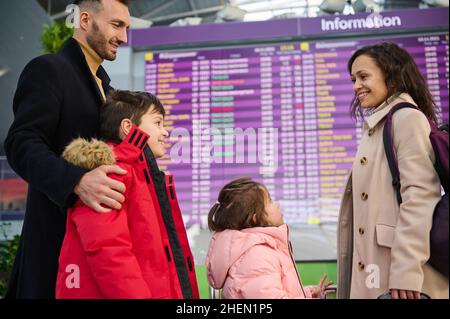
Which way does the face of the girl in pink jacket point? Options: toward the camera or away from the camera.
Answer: away from the camera

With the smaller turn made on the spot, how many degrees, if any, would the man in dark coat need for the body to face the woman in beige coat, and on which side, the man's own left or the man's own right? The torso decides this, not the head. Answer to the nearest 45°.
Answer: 0° — they already face them

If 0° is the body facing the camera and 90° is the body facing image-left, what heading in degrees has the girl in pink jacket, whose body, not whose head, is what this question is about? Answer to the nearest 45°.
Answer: approximately 270°

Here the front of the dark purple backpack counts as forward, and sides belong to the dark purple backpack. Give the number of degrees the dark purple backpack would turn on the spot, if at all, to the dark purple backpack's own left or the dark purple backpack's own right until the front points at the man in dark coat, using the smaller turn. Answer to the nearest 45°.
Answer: approximately 180°

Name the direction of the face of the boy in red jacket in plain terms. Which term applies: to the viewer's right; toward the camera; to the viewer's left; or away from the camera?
to the viewer's right

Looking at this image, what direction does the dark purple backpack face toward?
to the viewer's right

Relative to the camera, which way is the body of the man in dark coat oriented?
to the viewer's right

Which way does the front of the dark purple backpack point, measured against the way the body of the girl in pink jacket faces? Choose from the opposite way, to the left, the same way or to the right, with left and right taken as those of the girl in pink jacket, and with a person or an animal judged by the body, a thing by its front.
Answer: the same way

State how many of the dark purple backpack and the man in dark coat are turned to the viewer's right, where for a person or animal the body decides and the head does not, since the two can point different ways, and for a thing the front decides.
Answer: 2
